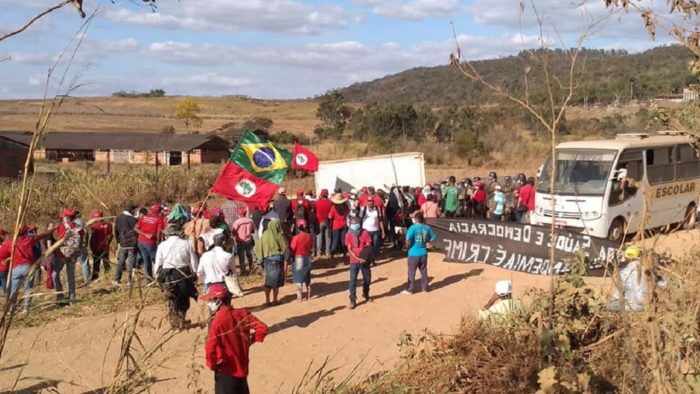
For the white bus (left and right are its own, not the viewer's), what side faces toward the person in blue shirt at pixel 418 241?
front

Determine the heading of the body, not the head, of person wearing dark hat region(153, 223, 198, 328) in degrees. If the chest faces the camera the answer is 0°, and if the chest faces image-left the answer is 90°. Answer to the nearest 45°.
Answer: approximately 180°

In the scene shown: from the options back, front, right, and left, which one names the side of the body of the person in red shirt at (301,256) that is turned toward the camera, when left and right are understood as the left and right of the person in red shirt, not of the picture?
back

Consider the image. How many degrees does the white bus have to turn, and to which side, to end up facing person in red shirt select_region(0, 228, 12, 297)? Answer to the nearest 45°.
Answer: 0° — it already faces them

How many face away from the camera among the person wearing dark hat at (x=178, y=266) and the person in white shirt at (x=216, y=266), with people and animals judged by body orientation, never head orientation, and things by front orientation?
2

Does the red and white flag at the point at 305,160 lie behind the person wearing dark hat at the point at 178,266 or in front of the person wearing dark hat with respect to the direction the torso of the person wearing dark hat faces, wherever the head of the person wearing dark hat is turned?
in front

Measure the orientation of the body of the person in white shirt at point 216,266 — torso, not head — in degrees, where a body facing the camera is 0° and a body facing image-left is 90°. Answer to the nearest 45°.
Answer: approximately 180°

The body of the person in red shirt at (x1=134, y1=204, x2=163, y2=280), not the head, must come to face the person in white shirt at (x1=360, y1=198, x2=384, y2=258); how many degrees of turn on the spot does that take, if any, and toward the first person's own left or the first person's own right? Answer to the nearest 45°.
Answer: approximately 45° to the first person's own right

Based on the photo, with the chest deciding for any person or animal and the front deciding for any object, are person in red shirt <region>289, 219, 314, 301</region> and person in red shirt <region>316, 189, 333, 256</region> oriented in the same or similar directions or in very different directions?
same or similar directions

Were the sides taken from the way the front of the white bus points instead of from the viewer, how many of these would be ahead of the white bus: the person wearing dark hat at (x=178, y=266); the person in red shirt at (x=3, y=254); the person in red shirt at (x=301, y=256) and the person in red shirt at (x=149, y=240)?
4

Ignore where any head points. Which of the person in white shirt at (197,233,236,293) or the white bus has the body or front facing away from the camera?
the person in white shirt

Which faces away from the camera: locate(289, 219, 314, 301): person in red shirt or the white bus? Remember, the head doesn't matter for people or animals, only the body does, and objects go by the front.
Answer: the person in red shirt

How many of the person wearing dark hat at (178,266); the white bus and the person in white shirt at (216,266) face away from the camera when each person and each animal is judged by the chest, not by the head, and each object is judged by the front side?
2
